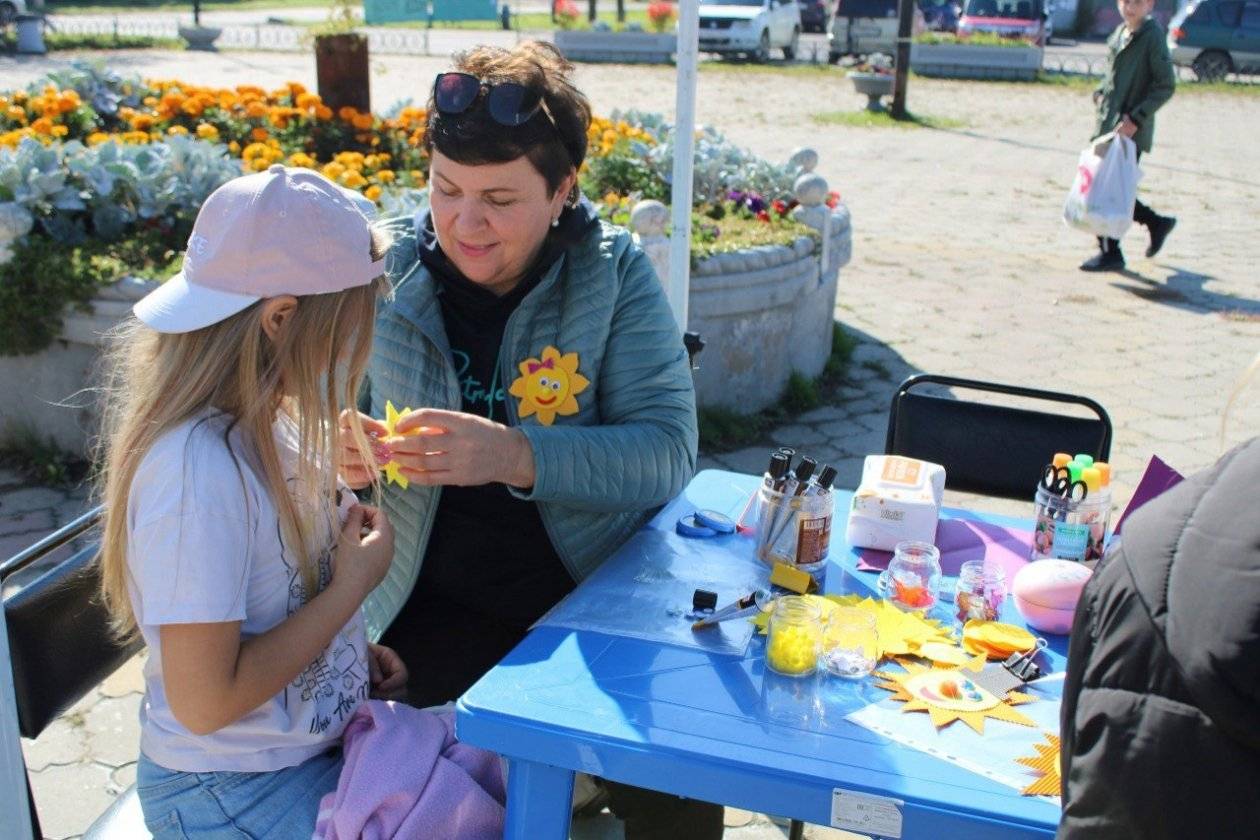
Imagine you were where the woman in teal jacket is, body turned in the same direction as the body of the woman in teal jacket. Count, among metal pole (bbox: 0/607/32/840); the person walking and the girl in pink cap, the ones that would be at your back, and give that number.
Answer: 1

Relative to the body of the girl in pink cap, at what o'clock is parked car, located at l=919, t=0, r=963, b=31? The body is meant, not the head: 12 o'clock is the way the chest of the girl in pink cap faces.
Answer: The parked car is roughly at 10 o'clock from the girl in pink cap.

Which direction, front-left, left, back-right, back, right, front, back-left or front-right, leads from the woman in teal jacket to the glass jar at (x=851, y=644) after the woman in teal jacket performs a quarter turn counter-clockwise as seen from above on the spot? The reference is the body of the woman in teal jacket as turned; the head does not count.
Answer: front

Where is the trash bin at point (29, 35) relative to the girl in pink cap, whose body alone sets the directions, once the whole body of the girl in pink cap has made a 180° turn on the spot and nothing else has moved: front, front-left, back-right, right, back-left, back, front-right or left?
right

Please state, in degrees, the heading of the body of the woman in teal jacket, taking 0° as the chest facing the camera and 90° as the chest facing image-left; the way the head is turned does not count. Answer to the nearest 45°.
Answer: approximately 45°

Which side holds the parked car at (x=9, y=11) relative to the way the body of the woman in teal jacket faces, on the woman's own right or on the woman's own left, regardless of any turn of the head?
on the woman's own right

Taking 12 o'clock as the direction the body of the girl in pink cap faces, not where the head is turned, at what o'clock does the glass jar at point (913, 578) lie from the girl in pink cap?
The glass jar is roughly at 12 o'clock from the girl in pink cap.

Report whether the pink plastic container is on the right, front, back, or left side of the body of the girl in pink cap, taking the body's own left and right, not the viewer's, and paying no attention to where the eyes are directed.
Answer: front

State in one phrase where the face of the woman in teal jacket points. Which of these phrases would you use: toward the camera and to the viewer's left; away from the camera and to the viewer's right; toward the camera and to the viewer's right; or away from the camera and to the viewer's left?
toward the camera and to the viewer's left

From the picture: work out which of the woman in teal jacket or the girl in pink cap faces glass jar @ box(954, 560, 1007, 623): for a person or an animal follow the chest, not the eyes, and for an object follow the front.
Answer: the girl in pink cap

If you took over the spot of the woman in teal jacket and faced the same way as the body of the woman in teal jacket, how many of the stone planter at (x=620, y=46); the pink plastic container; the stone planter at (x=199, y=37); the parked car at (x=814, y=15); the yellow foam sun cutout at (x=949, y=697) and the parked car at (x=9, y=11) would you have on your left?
2

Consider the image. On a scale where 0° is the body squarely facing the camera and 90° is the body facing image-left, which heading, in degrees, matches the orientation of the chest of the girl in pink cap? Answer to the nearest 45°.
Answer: approximately 270°

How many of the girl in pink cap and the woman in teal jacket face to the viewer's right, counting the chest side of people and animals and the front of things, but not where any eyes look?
1

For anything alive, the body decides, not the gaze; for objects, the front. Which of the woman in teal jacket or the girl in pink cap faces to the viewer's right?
the girl in pink cap

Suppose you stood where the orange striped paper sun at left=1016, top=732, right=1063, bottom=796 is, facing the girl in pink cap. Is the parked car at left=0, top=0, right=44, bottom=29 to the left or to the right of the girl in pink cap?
right
